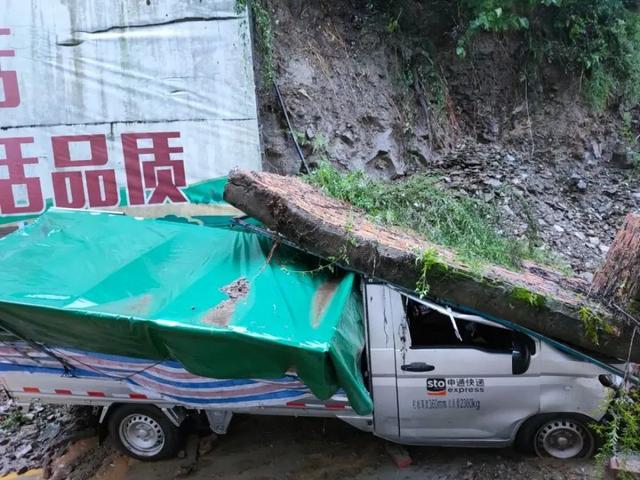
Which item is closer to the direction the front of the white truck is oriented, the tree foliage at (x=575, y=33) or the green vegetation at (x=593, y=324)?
the green vegetation

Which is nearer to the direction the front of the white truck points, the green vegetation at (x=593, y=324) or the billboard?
the green vegetation

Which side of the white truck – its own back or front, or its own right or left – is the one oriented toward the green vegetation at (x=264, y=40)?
left

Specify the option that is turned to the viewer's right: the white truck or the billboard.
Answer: the white truck

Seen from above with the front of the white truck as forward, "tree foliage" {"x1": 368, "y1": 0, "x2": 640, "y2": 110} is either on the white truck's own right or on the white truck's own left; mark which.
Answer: on the white truck's own left

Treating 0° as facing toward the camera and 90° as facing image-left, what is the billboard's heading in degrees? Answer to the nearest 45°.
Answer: approximately 0°

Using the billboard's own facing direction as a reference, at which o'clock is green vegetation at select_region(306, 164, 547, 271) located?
The green vegetation is roughly at 10 o'clock from the billboard.

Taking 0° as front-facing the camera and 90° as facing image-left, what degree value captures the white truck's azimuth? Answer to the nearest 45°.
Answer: approximately 270°

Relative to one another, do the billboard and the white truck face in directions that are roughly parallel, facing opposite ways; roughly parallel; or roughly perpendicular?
roughly perpendicular

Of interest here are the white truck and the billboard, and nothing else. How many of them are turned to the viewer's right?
1
